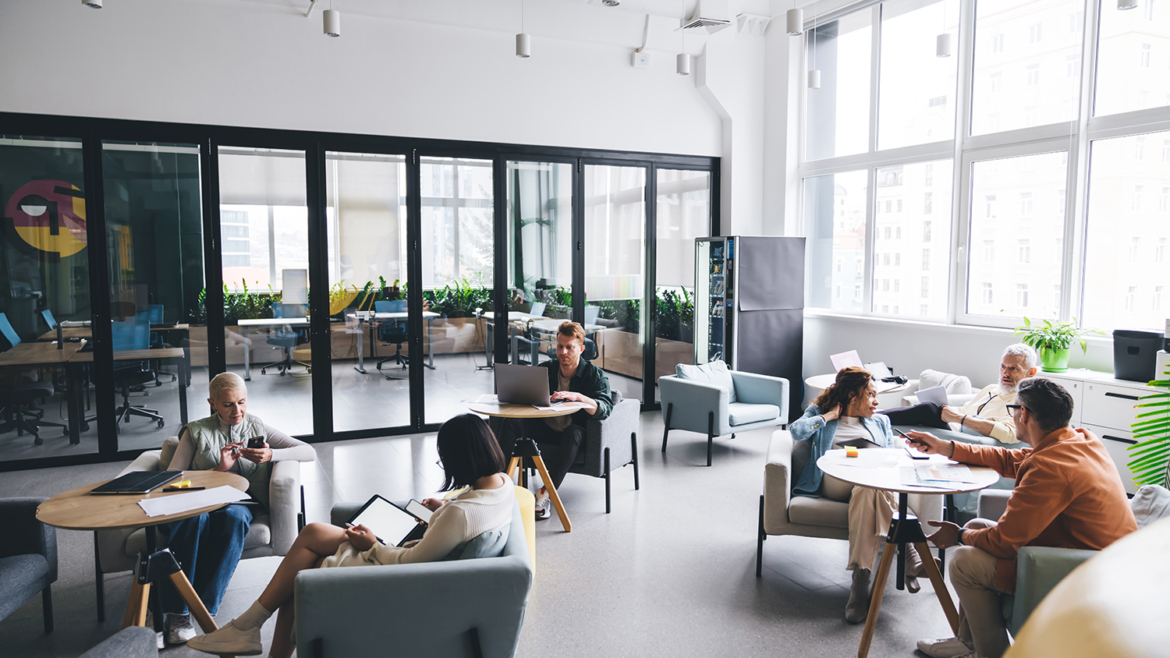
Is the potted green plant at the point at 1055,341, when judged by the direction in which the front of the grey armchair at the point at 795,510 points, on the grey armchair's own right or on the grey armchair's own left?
on the grey armchair's own left

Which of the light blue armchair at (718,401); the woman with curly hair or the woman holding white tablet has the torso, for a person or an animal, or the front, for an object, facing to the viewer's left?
the woman holding white tablet

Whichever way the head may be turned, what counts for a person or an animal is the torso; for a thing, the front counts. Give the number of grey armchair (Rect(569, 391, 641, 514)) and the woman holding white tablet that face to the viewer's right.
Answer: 0

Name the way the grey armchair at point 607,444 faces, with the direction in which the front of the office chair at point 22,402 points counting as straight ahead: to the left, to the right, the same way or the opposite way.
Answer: the opposite way

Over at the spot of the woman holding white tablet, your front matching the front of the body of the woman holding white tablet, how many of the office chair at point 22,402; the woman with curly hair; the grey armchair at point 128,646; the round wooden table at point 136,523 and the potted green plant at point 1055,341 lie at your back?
2

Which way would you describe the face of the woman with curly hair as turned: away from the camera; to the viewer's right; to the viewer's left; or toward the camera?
to the viewer's right

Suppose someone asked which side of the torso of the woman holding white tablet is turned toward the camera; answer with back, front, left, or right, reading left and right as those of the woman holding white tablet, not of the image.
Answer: left

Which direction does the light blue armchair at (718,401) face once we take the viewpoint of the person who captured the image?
facing the viewer and to the right of the viewer

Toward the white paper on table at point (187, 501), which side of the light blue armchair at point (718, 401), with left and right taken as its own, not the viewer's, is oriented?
right

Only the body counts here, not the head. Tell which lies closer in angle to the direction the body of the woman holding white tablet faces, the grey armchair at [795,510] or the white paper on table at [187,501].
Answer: the white paper on table

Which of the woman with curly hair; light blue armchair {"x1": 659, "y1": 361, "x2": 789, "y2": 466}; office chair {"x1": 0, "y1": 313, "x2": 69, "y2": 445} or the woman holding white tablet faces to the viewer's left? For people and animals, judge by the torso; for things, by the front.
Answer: the woman holding white tablet

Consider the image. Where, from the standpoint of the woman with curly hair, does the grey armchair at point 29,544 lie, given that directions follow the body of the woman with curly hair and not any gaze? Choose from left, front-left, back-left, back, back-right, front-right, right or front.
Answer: right

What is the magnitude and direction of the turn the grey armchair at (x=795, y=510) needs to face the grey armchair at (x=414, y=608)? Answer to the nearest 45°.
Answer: approximately 135° to its right

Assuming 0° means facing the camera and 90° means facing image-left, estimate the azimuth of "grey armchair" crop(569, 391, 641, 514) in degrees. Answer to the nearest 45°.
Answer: approximately 45°

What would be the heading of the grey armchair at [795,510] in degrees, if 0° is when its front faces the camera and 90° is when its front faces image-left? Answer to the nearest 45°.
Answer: approximately 270°

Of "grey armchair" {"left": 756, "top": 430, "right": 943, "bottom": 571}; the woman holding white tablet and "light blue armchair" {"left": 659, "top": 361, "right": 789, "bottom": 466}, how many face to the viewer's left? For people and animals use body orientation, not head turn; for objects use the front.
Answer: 1

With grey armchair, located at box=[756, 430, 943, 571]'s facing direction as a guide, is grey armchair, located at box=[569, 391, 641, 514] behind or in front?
behind
